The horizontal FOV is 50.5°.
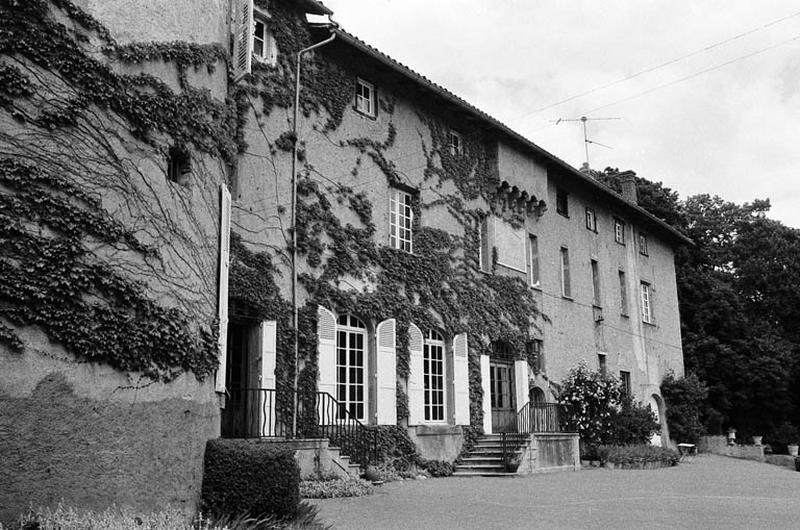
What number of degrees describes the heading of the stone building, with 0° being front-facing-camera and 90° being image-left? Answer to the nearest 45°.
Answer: approximately 315°

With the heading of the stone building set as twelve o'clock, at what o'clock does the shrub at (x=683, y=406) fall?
The shrub is roughly at 9 o'clock from the stone building.

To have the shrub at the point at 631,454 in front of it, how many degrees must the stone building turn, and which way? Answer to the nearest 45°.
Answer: approximately 90° to its left

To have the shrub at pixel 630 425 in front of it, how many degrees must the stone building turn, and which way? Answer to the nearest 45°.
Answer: approximately 90° to its left
